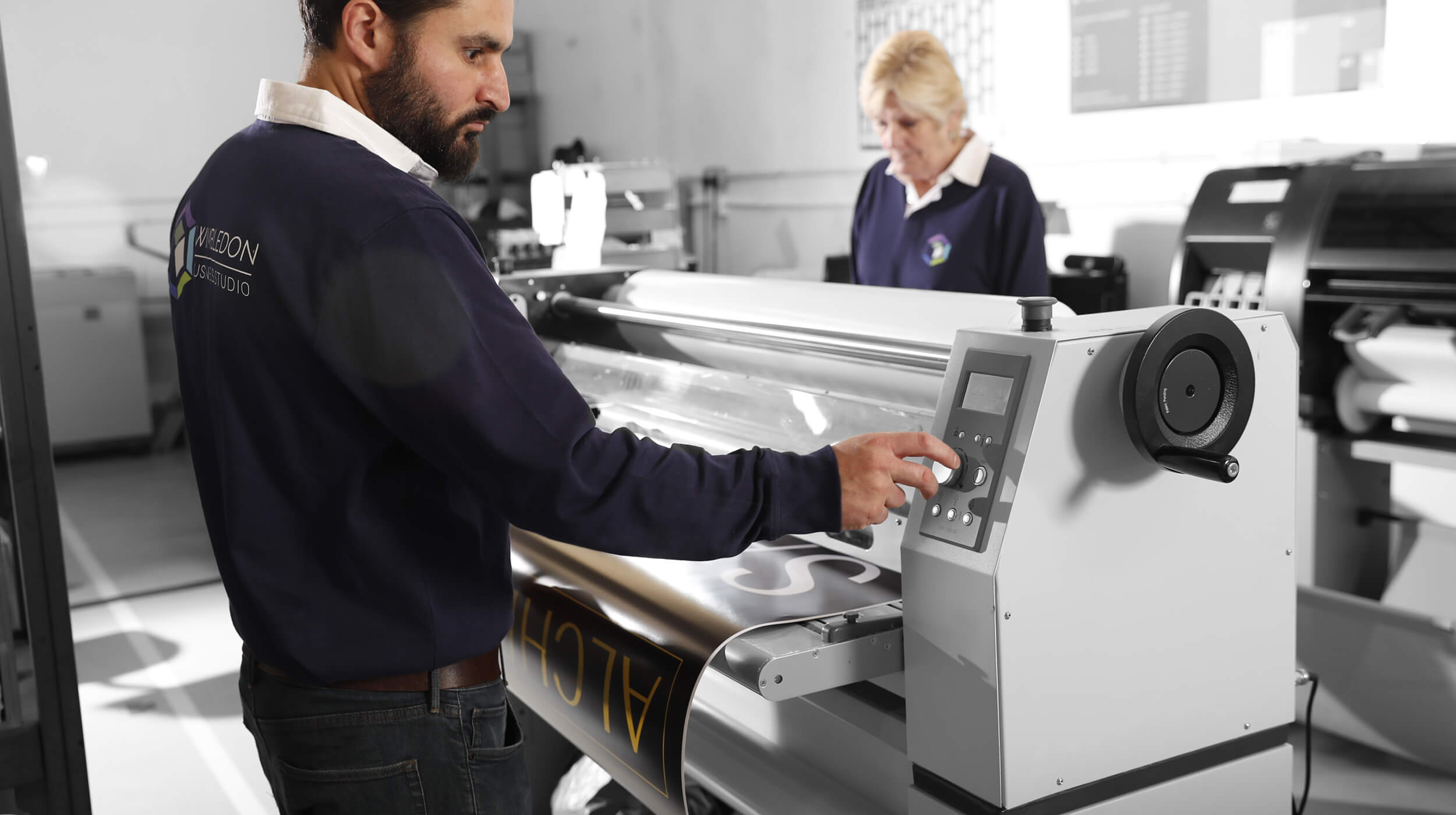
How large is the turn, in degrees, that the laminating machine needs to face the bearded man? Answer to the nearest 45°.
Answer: approximately 45° to its right

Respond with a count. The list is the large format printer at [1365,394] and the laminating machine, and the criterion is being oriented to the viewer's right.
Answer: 0

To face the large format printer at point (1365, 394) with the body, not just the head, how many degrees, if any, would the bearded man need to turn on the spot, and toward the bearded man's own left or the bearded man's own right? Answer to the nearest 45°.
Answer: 0° — they already face it

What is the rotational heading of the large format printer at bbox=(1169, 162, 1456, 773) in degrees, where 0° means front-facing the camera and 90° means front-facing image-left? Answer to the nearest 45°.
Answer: approximately 45°

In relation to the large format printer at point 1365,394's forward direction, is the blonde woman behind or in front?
in front

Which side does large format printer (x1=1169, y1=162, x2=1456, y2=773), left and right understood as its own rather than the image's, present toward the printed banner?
front

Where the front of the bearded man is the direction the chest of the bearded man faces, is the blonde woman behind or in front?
in front

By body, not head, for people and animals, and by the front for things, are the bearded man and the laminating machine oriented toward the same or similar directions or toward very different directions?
very different directions

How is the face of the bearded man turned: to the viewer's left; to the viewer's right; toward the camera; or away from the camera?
to the viewer's right

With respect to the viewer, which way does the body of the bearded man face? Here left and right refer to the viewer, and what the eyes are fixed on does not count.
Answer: facing away from the viewer and to the right of the viewer
